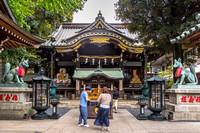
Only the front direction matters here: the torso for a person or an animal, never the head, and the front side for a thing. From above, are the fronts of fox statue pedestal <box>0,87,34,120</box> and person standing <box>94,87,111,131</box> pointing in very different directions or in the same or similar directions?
very different directions

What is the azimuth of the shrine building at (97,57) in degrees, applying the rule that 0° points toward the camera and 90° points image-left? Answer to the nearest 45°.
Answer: approximately 0°

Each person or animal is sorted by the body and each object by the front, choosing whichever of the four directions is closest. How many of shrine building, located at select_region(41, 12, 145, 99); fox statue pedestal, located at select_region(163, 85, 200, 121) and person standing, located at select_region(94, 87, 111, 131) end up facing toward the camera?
2

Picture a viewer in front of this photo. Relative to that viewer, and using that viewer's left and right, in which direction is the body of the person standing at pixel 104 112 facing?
facing away from the viewer

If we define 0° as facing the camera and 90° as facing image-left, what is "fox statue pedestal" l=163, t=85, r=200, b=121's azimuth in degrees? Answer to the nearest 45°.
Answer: approximately 0°

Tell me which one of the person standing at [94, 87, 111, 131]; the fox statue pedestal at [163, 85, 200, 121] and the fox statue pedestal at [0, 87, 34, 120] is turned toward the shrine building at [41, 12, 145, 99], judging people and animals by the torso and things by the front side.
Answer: the person standing

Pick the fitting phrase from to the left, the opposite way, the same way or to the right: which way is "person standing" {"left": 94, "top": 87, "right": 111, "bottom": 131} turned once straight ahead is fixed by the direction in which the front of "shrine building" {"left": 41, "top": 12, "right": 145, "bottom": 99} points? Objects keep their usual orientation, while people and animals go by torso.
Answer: the opposite way
